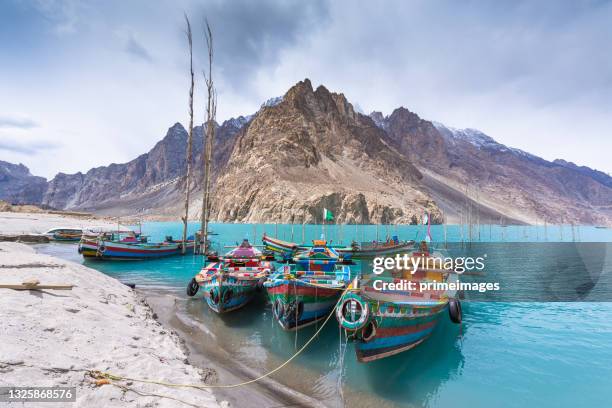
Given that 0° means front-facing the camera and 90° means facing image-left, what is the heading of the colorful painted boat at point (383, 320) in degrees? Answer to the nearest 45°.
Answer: approximately 45°

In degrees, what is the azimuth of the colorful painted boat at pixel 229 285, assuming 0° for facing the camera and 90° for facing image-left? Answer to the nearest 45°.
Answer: approximately 45°

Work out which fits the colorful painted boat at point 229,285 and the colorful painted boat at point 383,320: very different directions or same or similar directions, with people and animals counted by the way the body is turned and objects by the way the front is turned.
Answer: same or similar directions

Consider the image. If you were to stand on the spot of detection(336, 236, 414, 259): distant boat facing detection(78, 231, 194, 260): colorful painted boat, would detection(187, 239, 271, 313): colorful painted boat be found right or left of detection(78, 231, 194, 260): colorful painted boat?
left

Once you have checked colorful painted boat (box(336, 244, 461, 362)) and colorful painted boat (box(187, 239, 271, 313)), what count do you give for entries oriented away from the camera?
0

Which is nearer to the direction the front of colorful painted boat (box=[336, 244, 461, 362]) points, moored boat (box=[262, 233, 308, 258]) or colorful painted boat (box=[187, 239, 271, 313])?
the colorful painted boat

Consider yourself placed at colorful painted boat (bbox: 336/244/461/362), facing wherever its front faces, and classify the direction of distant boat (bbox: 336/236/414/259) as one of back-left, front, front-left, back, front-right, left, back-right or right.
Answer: back-right

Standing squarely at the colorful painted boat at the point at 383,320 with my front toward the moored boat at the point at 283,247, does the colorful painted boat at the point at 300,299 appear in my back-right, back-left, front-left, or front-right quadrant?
front-left

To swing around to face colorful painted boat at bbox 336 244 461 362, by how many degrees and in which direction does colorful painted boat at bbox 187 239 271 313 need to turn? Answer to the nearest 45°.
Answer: approximately 90° to its left

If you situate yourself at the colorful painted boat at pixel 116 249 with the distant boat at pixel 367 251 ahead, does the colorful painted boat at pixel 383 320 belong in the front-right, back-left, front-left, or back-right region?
front-right

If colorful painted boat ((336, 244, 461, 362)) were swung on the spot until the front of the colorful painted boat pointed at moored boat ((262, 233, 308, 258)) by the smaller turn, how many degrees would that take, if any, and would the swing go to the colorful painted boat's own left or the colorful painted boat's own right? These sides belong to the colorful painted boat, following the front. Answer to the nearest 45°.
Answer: approximately 90° to the colorful painted boat's own right

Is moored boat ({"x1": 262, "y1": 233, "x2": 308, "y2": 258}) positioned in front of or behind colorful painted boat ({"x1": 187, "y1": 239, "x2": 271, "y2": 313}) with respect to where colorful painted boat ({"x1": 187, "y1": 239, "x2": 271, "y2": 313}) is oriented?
behind

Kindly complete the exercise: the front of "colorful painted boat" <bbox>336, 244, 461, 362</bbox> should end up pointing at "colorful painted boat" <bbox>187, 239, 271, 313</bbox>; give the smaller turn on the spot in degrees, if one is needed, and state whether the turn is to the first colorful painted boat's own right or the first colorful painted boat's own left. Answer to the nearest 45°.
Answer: approximately 90° to the first colorful painted boat's own right

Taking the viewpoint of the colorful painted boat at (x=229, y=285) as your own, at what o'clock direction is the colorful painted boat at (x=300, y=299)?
the colorful painted boat at (x=300, y=299) is roughly at 9 o'clock from the colorful painted boat at (x=229, y=285).

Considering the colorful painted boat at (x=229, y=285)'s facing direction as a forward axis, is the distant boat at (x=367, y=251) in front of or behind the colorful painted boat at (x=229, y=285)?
behind

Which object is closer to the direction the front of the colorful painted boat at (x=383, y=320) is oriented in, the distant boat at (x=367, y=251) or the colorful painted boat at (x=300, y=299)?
the colorful painted boat

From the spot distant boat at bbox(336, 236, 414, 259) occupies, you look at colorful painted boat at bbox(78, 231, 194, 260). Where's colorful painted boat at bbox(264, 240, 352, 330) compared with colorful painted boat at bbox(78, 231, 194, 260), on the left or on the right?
left
